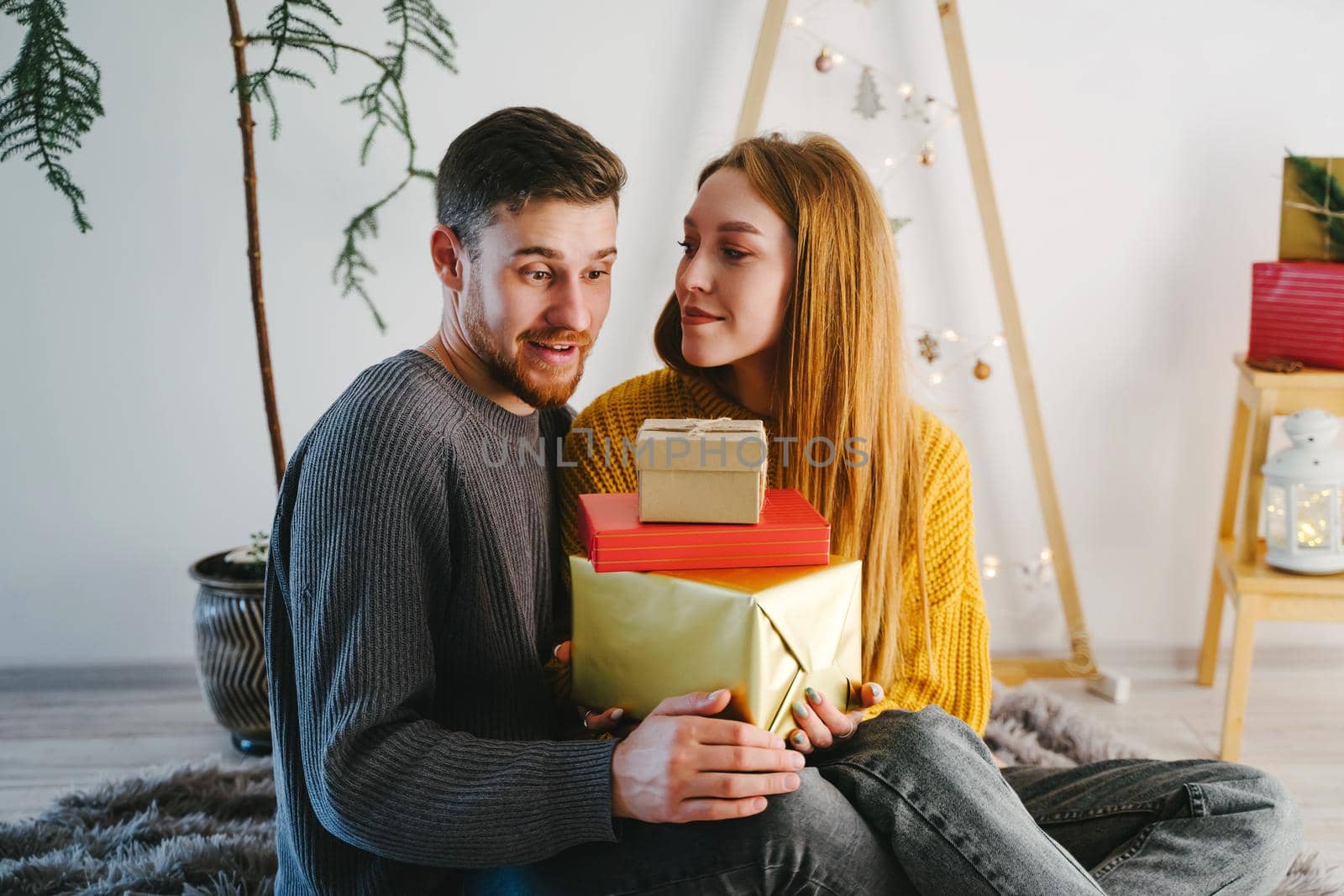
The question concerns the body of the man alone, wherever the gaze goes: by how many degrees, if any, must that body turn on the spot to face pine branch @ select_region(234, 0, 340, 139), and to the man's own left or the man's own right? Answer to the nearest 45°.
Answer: approximately 135° to the man's own left

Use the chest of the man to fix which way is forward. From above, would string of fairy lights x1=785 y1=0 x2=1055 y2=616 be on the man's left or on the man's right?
on the man's left

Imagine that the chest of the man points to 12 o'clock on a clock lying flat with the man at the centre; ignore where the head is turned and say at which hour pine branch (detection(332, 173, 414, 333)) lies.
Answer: The pine branch is roughly at 7 o'clock from the man.

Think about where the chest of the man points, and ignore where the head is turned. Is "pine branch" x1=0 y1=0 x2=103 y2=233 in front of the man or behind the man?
behind

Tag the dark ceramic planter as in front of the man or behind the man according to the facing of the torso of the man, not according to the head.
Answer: behind

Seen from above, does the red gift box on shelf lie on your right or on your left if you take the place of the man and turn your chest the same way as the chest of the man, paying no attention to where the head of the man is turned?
on your left

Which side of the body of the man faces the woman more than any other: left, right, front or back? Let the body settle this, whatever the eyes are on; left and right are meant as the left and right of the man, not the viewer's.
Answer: left

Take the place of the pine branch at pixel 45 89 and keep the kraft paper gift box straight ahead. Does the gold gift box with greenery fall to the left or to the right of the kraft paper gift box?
left

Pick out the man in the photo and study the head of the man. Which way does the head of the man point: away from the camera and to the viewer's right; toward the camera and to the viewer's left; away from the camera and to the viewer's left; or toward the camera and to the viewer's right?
toward the camera and to the viewer's right

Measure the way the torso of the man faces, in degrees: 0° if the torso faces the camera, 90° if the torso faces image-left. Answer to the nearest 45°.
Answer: approximately 315°
